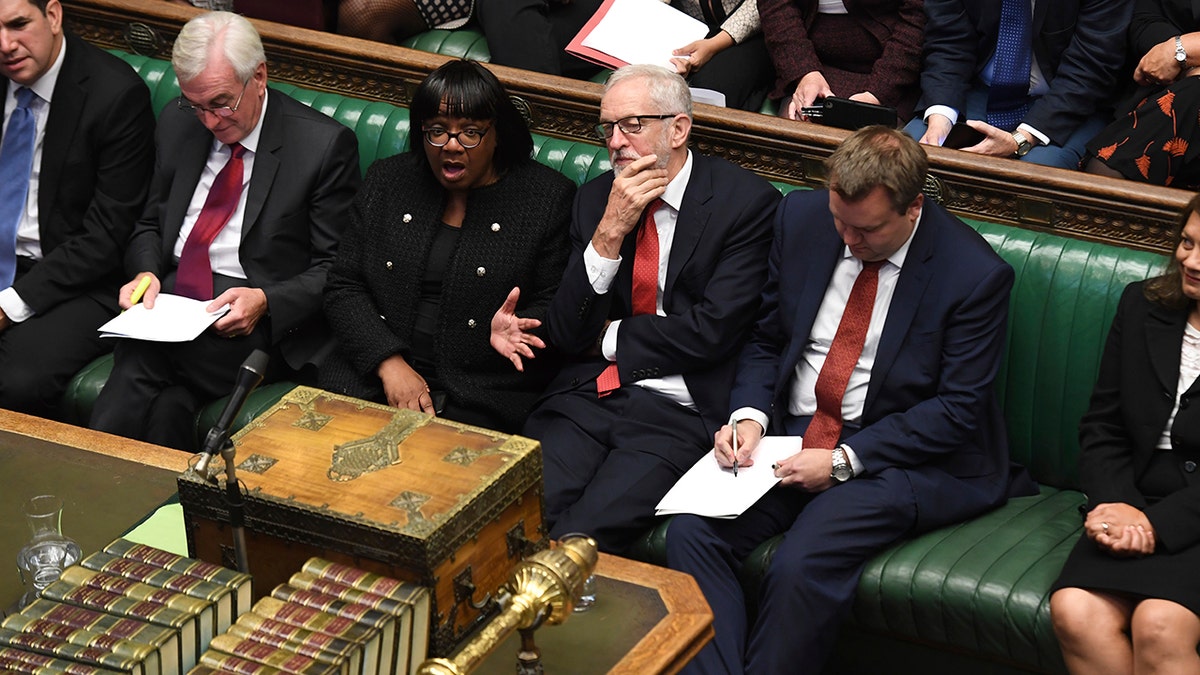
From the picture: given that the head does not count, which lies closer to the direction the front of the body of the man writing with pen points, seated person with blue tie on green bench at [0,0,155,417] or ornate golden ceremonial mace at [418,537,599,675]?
the ornate golden ceremonial mace

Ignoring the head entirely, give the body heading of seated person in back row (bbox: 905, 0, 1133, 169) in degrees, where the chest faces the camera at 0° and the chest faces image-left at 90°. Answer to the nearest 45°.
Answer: approximately 45°

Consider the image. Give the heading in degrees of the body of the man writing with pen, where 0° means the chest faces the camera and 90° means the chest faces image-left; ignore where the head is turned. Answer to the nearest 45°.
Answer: approximately 45°

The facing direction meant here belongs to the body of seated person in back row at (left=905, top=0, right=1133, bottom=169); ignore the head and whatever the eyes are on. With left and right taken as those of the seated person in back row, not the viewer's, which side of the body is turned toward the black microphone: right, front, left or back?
front

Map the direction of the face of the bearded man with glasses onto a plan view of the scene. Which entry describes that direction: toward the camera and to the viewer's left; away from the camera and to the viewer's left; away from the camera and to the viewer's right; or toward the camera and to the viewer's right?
toward the camera and to the viewer's left

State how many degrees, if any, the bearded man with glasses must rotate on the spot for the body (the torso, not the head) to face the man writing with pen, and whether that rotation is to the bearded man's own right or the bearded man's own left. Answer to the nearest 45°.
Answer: approximately 90° to the bearded man's own left
